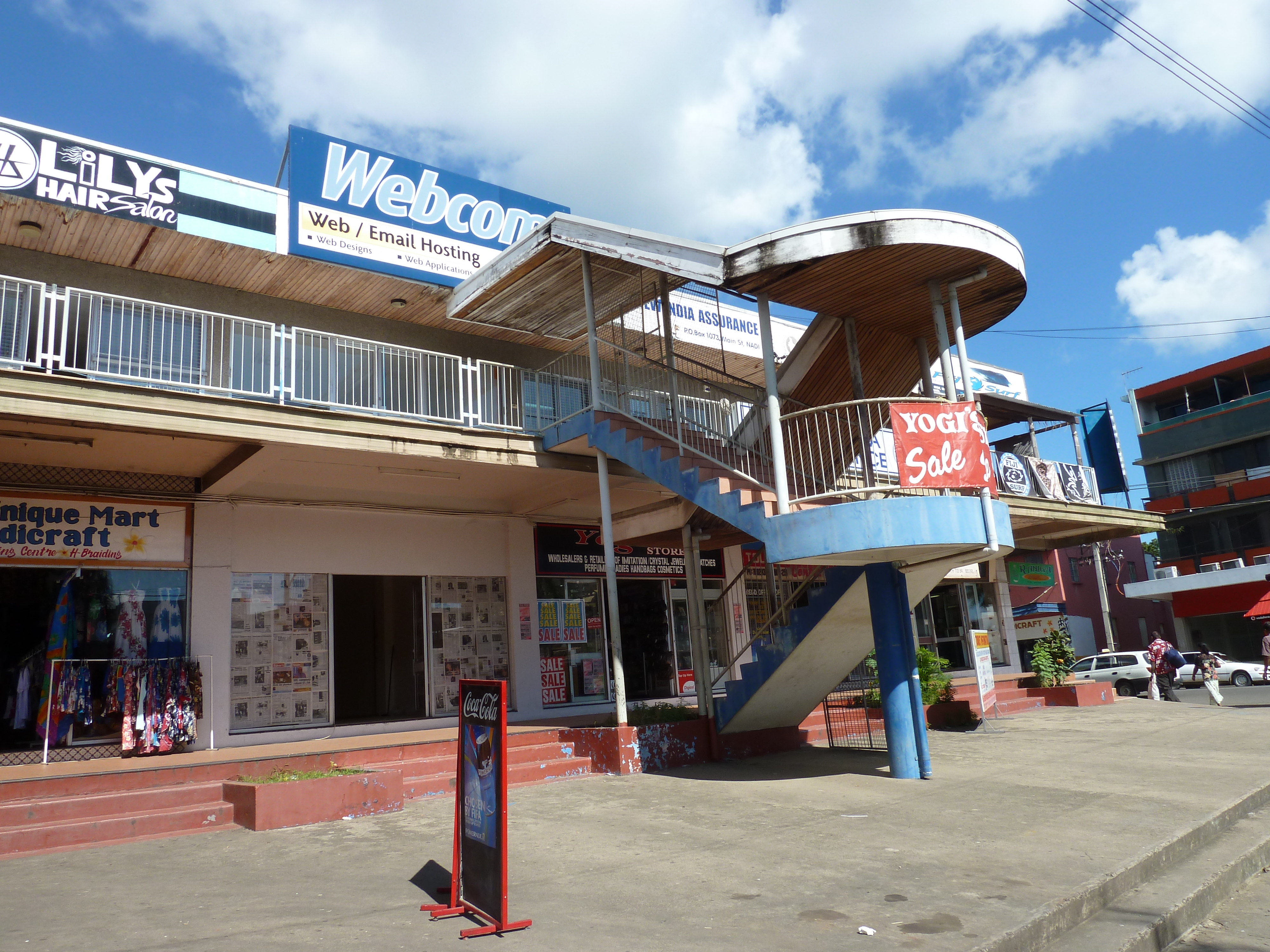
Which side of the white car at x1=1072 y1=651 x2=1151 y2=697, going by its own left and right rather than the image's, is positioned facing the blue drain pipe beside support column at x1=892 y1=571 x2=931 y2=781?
left

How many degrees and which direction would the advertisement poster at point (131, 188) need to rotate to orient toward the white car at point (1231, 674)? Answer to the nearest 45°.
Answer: approximately 45° to its left

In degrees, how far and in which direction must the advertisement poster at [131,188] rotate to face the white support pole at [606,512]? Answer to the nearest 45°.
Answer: approximately 45° to its left

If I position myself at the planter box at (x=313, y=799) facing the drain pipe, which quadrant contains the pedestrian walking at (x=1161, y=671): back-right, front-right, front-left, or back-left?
front-left

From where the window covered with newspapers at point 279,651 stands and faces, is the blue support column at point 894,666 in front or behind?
in front

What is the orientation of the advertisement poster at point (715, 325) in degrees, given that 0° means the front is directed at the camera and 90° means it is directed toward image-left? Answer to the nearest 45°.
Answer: approximately 315°

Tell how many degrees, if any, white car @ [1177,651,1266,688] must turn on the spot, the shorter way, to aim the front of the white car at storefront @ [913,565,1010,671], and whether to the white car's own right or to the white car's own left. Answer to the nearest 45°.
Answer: approximately 135° to the white car's own right

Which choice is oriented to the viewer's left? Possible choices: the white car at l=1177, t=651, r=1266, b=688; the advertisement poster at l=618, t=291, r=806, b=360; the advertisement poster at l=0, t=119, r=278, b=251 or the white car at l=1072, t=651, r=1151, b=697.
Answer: the white car at l=1072, t=651, r=1151, b=697
